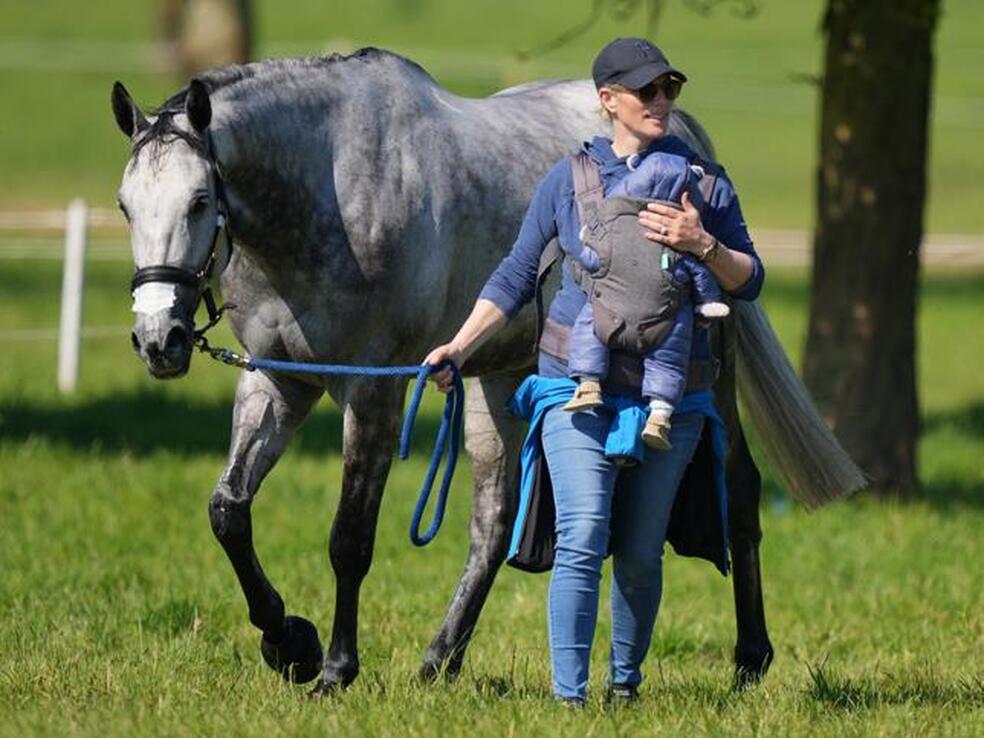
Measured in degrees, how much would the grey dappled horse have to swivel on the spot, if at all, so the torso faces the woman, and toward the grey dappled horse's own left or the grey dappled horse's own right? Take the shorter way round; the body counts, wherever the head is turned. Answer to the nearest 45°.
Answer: approximately 90° to the grey dappled horse's own left

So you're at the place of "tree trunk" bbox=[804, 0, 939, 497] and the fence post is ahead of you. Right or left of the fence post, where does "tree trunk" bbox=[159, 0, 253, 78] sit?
right

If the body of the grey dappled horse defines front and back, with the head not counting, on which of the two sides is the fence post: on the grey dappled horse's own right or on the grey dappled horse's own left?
on the grey dappled horse's own right

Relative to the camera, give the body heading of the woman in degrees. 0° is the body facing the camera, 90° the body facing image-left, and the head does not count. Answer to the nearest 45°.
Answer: approximately 0°

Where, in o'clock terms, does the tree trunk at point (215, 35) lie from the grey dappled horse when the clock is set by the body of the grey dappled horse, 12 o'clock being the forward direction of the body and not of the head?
The tree trunk is roughly at 4 o'clock from the grey dappled horse.

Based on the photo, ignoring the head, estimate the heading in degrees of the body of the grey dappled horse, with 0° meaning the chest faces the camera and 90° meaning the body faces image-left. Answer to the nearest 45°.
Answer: approximately 45°

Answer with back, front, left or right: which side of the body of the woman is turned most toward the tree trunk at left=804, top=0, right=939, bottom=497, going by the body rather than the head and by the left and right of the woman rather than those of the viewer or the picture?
back

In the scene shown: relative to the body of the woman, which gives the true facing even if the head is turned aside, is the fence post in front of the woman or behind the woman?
behind

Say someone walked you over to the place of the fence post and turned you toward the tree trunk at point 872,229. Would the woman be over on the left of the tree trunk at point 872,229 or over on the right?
right

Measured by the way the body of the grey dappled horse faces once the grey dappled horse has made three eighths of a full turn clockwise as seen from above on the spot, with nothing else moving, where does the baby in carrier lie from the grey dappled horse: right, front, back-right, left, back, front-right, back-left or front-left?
back-right

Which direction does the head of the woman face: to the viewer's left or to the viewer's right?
to the viewer's right

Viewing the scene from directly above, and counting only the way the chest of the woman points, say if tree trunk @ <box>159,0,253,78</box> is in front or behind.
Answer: behind
